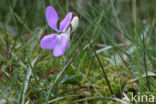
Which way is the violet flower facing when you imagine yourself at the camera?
facing the viewer and to the left of the viewer
